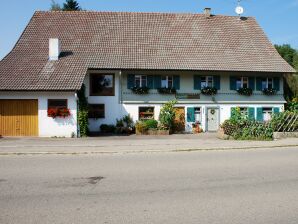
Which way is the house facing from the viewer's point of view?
toward the camera

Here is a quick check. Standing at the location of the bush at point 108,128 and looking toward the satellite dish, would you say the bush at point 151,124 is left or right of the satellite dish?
right
